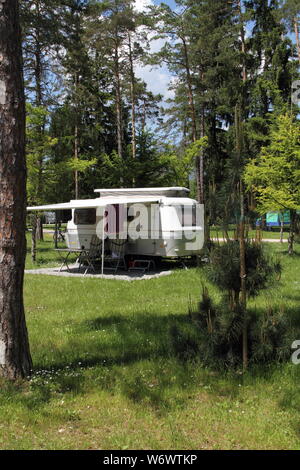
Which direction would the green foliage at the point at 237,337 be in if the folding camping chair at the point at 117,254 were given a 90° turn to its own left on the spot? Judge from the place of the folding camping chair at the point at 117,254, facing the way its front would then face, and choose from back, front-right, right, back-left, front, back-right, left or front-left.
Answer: front-right

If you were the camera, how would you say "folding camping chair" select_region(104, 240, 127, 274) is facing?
facing the viewer and to the left of the viewer

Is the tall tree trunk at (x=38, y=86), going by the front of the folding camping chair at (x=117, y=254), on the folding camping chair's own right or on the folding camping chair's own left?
on the folding camping chair's own right

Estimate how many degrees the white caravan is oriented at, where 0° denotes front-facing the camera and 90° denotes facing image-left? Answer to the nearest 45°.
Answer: approximately 315°

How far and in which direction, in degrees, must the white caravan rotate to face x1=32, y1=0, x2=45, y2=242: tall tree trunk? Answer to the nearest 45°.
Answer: approximately 180°

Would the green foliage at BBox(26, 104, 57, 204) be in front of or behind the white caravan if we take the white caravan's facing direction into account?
behind

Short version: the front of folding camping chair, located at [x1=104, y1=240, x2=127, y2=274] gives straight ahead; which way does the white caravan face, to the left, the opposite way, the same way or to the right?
to the left

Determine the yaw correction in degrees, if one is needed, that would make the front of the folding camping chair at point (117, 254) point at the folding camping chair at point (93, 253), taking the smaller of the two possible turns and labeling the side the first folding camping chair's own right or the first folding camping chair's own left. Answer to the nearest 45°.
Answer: approximately 90° to the first folding camping chair's own right

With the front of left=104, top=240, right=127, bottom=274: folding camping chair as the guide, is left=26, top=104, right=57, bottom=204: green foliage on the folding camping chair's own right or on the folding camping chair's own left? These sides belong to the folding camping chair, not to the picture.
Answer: on the folding camping chair's own right

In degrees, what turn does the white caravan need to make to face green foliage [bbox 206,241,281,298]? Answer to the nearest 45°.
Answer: approximately 45° to its right

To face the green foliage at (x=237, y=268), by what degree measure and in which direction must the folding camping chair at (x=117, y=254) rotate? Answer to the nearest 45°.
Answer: approximately 45° to its left

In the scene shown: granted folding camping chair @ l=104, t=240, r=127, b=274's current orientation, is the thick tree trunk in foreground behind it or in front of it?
in front
